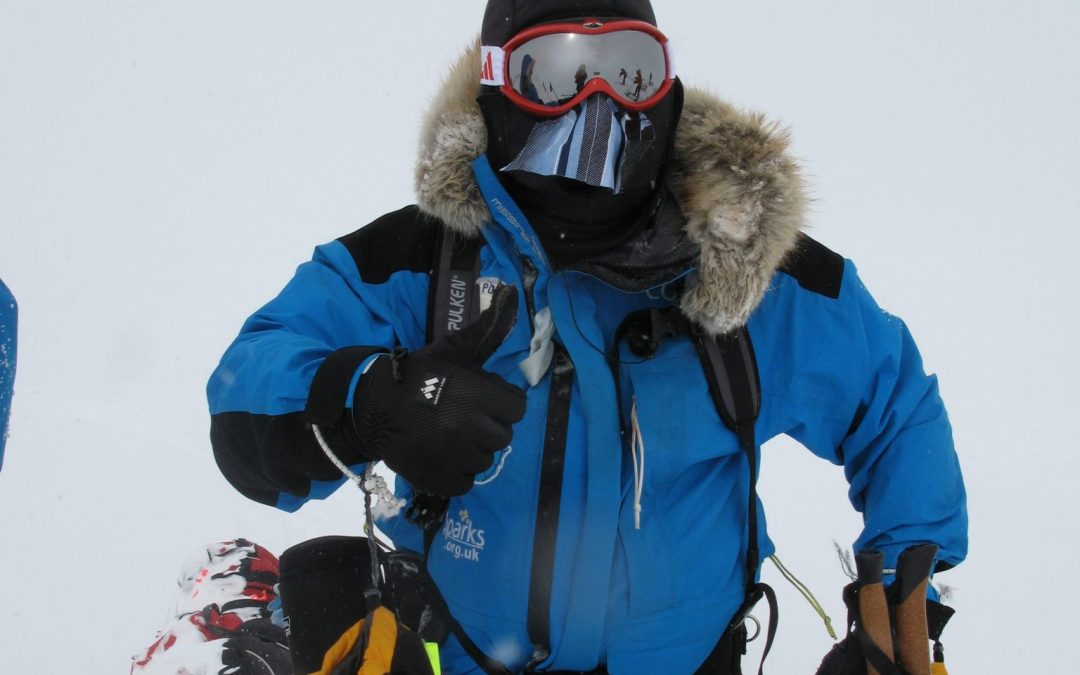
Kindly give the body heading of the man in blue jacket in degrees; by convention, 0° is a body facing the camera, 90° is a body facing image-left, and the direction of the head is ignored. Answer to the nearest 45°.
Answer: approximately 0°
